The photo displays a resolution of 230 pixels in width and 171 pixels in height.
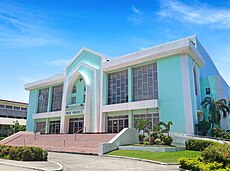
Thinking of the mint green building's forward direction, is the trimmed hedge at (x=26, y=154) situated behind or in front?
in front

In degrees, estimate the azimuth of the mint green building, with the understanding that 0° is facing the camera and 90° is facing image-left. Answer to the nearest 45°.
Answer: approximately 45°

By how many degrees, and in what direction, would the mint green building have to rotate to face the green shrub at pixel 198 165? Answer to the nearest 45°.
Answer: approximately 45° to its left

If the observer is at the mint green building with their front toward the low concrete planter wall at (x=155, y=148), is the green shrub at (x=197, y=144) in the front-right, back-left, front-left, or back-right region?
front-left

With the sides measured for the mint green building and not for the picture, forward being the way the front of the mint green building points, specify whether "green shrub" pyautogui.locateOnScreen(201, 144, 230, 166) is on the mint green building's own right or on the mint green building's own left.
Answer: on the mint green building's own left

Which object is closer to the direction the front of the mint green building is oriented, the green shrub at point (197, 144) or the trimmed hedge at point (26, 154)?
the trimmed hedge

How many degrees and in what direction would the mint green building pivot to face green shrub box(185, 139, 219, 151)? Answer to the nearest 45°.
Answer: approximately 90° to its left

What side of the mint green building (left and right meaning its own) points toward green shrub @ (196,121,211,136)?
left

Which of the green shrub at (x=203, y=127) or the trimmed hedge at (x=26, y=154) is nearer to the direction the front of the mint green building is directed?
the trimmed hedge

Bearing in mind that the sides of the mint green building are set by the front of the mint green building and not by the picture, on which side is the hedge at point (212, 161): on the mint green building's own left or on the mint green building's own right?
on the mint green building's own left
